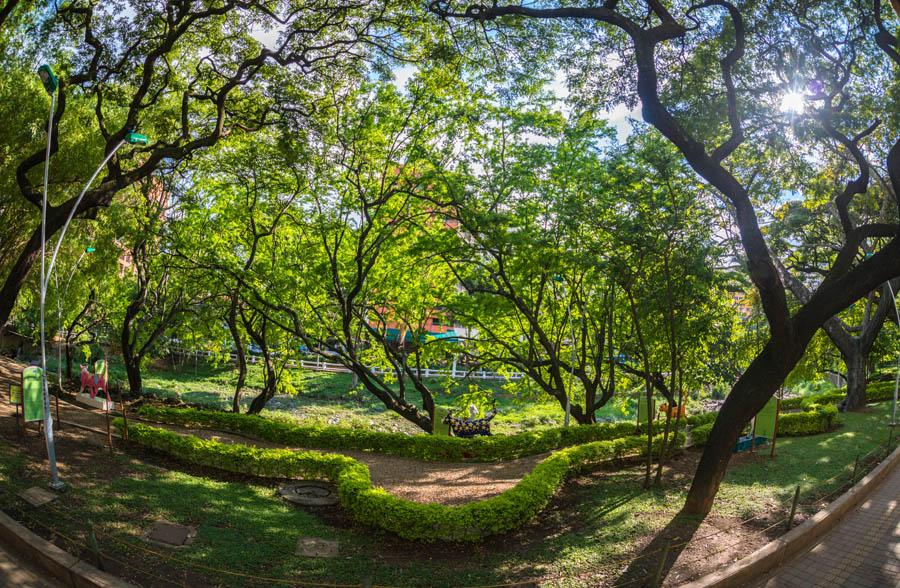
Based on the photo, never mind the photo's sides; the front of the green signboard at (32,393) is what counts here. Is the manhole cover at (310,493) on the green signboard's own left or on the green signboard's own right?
on the green signboard's own left

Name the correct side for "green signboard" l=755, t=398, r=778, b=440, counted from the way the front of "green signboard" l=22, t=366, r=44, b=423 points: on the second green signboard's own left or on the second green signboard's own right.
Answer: on the second green signboard's own left

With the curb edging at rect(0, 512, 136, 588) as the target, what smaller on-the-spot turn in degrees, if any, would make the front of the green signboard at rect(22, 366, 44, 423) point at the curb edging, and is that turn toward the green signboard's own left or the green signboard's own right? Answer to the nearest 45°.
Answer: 0° — it already faces it

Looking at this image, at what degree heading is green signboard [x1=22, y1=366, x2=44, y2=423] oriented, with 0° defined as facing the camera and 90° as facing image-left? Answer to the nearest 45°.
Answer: approximately 0°

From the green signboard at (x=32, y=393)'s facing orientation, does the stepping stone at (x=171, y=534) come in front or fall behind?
in front

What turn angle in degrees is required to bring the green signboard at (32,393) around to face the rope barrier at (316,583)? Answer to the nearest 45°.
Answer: approximately 45° to its left

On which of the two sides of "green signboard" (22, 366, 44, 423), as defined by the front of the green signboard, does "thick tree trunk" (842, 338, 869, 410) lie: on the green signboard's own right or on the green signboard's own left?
on the green signboard's own left

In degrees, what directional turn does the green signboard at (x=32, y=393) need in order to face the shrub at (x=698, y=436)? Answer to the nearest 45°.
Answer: approximately 90° to its left

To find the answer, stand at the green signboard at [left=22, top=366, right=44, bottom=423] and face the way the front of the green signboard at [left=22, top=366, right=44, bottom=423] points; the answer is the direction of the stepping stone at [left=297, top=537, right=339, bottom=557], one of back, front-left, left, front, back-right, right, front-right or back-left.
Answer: front-left

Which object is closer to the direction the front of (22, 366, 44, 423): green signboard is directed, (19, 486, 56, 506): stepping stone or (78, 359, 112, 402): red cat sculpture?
the stepping stone
